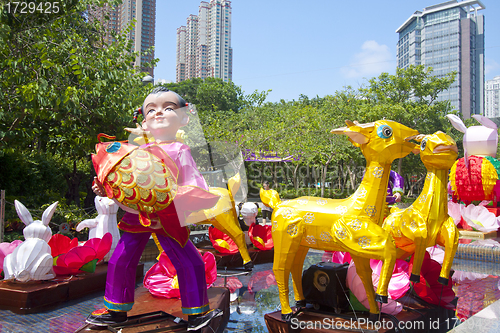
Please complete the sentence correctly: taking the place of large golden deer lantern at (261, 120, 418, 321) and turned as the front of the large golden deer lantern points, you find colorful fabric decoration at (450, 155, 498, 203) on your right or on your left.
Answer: on your left

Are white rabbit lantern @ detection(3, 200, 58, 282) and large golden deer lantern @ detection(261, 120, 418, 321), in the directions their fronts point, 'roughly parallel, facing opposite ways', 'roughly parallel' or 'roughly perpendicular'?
roughly perpendicular

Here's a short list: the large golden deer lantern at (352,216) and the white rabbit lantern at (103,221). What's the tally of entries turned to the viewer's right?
1

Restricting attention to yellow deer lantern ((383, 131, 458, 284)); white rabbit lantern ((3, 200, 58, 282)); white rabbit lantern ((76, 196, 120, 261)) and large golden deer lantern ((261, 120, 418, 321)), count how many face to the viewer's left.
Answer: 1

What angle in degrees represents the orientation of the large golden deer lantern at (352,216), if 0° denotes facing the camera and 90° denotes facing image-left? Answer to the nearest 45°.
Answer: approximately 270°

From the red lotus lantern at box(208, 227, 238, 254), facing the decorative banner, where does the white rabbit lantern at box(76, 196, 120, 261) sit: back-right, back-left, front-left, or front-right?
back-left
